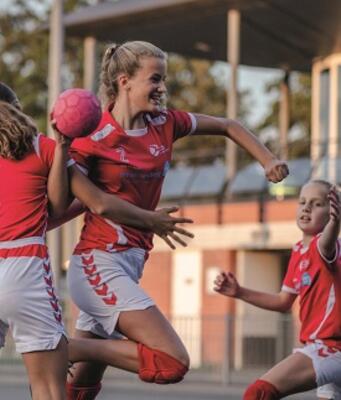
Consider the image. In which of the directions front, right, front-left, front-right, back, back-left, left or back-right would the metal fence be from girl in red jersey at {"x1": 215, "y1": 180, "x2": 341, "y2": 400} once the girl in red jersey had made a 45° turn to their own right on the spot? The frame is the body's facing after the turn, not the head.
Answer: right

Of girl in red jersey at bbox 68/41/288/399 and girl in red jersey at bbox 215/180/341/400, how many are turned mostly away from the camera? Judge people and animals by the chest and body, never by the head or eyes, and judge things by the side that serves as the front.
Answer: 0

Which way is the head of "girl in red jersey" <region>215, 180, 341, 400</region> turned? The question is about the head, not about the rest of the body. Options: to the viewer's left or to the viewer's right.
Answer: to the viewer's left

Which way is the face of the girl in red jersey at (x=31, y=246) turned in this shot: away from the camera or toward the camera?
away from the camera

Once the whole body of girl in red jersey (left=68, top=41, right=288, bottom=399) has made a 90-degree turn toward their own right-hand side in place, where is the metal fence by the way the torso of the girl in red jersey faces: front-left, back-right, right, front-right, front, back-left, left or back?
back-right

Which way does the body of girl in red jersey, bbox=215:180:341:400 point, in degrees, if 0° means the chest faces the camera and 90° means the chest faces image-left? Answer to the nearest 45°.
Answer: approximately 45°

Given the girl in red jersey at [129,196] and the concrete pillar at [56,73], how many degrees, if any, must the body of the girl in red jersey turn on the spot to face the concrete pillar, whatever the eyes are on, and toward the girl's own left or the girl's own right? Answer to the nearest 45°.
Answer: approximately 135° to the girl's own left

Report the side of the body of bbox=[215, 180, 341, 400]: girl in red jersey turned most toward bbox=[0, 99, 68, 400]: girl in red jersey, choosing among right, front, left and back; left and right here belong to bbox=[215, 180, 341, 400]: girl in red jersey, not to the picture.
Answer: front

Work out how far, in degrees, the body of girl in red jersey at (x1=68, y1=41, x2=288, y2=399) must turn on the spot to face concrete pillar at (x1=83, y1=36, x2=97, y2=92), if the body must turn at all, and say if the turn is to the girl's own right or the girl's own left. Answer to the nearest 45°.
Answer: approximately 135° to the girl's own left

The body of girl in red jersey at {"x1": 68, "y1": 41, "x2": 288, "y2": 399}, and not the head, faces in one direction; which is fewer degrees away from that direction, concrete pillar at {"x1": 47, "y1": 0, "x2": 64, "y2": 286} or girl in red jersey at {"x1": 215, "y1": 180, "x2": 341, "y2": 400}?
the girl in red jersey

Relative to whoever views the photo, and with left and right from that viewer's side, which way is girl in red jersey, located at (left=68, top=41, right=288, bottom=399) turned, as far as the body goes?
facing the viewer and to the right of the viewer

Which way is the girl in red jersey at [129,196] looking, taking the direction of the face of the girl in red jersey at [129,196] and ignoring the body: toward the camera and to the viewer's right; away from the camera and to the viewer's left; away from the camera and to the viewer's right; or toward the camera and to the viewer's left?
toward the camera and to the viewer's right

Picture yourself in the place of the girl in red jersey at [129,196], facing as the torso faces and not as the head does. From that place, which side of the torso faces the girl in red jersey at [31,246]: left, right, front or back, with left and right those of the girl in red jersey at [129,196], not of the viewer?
right

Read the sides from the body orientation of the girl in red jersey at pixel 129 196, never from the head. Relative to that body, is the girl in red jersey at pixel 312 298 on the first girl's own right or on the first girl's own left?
on the first girl's own left

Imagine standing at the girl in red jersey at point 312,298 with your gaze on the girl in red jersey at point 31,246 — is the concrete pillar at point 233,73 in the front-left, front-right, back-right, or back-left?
back-right

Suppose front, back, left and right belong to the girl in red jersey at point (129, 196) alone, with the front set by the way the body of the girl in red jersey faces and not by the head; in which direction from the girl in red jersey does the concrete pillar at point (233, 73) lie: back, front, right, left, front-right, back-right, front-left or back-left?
back-left
